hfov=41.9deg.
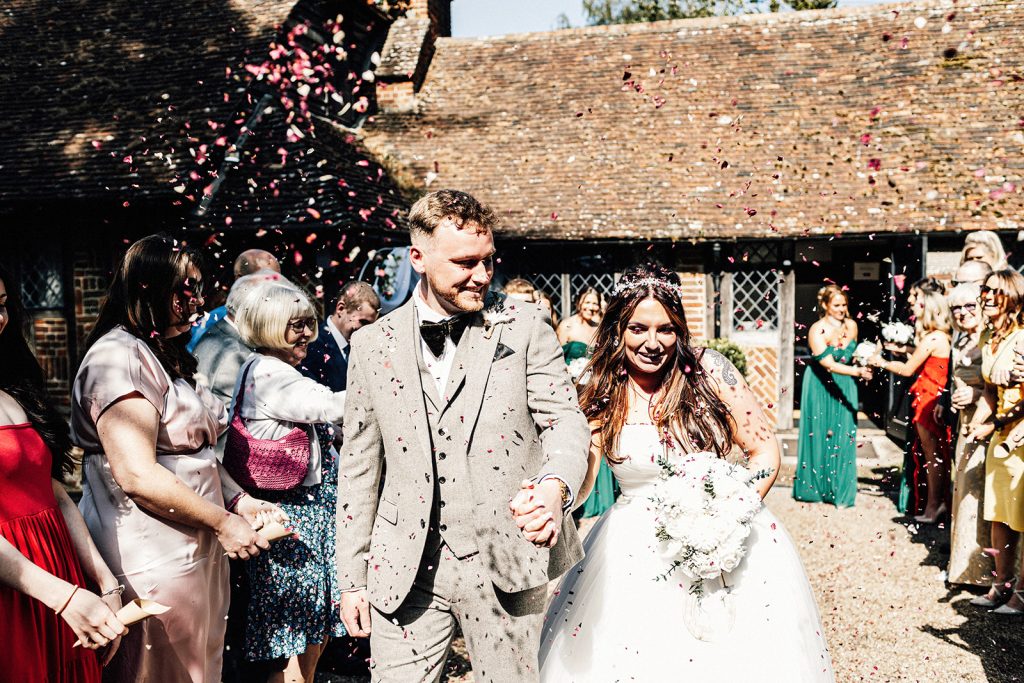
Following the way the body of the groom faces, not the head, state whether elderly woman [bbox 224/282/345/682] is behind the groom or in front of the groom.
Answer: behind

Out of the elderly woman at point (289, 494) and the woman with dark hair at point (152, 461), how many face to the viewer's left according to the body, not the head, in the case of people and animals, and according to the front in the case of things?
0

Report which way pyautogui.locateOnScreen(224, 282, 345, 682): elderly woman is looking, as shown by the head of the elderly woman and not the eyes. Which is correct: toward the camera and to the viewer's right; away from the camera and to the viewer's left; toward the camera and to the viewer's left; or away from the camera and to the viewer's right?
toward the camera and to the viewer's right

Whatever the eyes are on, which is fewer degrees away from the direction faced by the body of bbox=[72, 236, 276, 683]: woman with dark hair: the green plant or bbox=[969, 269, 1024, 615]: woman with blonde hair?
the woman with blonde hair

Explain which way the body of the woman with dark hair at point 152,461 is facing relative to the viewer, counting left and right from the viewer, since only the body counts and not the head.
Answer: facing to the right of the viewer

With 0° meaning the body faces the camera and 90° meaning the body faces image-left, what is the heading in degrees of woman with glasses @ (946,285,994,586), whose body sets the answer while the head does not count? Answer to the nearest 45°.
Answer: approximately 45°

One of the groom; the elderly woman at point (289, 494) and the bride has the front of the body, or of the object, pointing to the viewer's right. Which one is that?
the elderly woman

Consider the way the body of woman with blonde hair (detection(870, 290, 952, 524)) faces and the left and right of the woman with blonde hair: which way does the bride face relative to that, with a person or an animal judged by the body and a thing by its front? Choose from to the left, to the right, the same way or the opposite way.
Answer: to the left

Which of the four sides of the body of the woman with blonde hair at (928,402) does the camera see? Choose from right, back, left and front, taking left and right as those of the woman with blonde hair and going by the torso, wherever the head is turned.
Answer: left

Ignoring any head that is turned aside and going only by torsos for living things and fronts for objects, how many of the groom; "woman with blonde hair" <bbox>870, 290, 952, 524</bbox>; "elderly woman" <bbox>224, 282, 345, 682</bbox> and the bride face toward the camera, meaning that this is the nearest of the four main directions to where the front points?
2

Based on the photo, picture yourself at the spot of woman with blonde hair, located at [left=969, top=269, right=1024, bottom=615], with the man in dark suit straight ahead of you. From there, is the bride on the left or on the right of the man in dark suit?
left

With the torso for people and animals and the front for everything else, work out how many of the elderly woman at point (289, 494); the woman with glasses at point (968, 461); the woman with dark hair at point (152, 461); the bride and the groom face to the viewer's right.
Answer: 2
